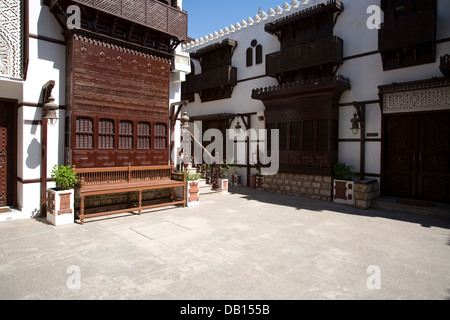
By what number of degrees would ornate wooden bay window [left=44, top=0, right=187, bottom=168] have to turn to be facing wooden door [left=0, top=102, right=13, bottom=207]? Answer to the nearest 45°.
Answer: approximately 135° to its right

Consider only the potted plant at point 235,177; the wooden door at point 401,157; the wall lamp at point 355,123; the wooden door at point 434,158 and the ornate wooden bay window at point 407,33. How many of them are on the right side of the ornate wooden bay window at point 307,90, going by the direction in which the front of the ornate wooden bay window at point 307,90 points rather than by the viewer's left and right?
1

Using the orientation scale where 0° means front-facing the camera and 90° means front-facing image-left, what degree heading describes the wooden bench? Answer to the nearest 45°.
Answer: approximately 315°

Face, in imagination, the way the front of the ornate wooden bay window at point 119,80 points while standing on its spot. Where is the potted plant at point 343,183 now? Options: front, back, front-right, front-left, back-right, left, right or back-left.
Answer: front-left

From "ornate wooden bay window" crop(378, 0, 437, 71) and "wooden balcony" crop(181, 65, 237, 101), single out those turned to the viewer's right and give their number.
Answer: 0

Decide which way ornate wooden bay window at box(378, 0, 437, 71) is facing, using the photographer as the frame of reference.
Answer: facing the viewer and to the left of the viewer

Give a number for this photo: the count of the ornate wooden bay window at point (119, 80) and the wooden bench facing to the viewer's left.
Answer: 0

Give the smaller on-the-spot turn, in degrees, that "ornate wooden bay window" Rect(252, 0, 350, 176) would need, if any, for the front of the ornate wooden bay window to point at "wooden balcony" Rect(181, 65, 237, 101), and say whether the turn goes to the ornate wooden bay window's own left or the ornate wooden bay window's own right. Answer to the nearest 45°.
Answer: approximately 90° to the ornate wooden bay window's own right

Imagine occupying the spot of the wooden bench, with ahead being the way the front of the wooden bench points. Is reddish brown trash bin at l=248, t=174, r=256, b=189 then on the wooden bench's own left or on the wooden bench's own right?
on the wooden bench's own left

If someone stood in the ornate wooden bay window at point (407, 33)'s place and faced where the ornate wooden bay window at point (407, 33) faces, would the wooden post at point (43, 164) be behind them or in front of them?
in front

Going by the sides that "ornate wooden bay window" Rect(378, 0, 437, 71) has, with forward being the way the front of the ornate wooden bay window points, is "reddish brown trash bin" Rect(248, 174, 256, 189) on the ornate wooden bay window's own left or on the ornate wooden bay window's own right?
on the ornate wooden bay window's own right

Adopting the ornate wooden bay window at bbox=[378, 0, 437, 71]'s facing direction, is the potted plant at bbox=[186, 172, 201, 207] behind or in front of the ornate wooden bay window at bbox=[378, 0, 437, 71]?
in front

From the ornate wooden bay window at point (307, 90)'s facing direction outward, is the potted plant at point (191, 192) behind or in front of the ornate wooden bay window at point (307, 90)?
in front

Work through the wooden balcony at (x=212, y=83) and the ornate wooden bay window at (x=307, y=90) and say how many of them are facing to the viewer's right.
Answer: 0

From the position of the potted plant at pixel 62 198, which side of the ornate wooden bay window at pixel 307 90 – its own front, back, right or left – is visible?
front
